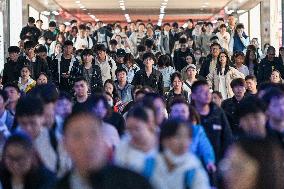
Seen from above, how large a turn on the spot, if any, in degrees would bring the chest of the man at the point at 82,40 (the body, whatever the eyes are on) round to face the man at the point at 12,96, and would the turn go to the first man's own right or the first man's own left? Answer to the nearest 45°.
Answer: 0° — they already face them

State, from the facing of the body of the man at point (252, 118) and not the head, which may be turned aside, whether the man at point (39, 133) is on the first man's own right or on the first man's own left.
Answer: on the first man's own right

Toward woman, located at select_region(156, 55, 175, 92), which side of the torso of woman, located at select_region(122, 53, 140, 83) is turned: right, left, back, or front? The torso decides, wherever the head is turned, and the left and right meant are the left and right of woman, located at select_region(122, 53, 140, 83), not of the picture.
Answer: left

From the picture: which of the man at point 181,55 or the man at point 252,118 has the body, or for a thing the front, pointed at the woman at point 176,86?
the man at point 181,55

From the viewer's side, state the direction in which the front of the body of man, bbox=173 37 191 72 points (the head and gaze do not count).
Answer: toward the camera

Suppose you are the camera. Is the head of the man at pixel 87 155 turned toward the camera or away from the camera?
toward the camera

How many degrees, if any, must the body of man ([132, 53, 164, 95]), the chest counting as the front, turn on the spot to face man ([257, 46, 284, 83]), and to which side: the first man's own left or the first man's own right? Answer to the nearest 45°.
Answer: approximately 135° to the first man's own left

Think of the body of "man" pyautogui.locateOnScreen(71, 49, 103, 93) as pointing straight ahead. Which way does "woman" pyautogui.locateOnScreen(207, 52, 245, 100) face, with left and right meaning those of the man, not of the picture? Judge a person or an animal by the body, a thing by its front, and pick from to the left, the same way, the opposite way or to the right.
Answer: the same way

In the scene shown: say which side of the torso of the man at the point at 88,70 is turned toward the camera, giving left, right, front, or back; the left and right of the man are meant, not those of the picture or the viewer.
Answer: front

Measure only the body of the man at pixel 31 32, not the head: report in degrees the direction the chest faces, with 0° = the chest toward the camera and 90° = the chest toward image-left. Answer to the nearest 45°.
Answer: approximately 0°

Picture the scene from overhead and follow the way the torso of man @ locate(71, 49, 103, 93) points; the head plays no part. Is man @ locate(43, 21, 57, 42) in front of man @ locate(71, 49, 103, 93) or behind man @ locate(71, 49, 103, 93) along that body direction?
behind

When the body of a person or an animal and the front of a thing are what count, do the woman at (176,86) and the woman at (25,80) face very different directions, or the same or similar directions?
same or similar directions

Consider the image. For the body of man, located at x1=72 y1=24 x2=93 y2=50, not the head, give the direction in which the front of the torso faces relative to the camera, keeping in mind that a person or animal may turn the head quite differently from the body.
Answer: toward the camera

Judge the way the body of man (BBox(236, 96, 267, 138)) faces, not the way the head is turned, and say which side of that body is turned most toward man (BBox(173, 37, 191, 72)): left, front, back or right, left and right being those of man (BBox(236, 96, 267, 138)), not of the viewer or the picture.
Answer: back

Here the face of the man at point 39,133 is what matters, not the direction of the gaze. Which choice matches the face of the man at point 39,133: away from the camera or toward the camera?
toward the camera

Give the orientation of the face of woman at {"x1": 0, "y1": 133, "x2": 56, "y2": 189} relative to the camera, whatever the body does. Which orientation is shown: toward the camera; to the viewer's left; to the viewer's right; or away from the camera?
toward the camera

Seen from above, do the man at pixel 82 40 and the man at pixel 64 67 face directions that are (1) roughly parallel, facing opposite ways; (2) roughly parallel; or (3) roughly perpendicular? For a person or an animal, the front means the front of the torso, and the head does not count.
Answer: roughly parallel

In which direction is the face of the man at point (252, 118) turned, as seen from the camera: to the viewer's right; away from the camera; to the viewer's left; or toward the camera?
toward the camera
